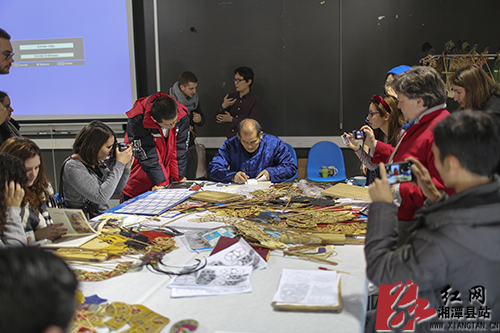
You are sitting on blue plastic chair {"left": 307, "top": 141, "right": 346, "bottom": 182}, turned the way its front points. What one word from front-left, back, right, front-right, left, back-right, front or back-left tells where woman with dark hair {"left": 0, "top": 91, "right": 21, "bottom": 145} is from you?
front-right

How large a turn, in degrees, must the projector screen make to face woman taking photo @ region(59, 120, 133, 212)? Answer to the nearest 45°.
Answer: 0° — it already faces them

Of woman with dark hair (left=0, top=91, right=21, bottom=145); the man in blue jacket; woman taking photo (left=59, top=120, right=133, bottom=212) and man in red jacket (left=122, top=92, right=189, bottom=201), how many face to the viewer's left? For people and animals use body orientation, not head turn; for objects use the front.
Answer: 0

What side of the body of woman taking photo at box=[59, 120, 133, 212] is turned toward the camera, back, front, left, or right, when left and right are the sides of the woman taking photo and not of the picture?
right

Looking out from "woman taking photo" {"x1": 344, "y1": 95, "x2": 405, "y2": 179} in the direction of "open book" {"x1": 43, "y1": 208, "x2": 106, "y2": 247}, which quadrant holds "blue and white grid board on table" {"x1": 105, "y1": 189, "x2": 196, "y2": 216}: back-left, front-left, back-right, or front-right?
front-right

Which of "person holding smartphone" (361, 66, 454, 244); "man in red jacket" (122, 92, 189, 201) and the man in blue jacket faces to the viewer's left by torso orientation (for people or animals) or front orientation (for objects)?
the person holding smartphone

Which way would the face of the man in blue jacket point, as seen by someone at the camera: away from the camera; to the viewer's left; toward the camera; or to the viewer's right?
toward the camera

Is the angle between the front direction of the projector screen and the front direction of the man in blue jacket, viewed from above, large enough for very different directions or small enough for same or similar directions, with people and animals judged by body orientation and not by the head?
same or similar directions

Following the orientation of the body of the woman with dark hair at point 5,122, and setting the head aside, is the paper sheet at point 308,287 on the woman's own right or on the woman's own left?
on the woman's own right

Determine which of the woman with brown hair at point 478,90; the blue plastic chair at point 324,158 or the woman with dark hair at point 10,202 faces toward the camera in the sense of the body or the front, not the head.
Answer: the blue plastic chair

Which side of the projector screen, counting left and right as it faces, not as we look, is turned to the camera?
front

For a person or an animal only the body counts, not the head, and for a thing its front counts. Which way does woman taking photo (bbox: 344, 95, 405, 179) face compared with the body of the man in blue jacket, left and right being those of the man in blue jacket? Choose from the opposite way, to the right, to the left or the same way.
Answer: to the right

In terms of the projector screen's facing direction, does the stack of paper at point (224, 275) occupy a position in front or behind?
in front

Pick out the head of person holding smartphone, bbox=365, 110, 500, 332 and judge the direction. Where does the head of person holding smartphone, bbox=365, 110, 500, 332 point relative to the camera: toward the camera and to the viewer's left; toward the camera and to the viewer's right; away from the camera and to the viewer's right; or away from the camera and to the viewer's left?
away from the camera and to the viewer's left

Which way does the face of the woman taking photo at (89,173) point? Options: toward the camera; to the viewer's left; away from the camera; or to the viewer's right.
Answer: to the viewer's right

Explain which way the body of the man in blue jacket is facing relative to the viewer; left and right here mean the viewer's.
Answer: facing the viewer

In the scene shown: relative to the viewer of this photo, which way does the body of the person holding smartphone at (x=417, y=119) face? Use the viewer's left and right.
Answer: facing to the left of the viewer

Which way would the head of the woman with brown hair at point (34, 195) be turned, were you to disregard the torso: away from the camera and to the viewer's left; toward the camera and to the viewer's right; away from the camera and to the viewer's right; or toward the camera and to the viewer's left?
toward the camera and to the viewer's right
